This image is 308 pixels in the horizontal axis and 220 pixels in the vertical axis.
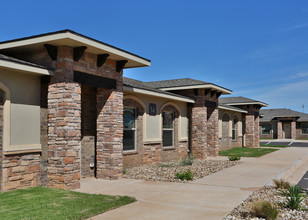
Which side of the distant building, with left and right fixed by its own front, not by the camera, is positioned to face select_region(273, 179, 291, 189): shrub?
front

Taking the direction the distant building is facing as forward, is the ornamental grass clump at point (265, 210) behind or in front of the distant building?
in front

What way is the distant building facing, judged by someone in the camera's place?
facing the viewer
